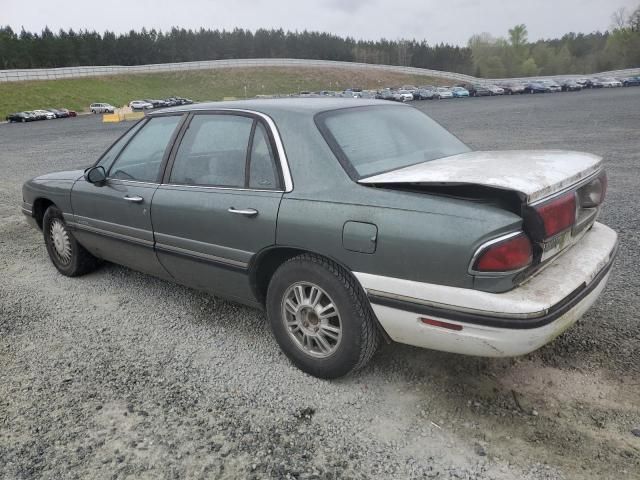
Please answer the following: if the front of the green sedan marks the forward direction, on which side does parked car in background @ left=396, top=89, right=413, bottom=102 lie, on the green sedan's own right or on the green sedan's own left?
on the green sedan's own right

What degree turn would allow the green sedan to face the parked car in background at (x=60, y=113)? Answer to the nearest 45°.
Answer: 0° — it already faces it

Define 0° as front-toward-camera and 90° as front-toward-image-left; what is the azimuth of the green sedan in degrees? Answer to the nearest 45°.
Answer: approximately 135°

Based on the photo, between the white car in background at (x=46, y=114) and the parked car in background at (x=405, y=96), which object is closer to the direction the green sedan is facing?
the white car in background
